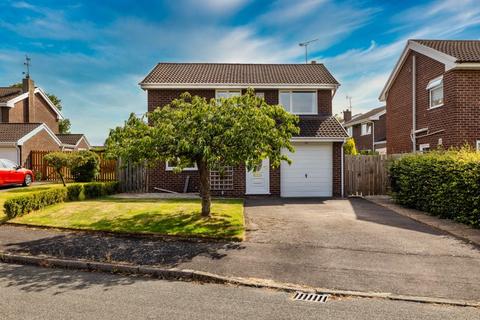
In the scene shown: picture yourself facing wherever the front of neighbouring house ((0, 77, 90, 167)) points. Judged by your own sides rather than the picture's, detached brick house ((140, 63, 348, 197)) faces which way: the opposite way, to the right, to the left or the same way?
the same way

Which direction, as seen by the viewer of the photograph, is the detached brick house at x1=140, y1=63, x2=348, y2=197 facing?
facing the viewer

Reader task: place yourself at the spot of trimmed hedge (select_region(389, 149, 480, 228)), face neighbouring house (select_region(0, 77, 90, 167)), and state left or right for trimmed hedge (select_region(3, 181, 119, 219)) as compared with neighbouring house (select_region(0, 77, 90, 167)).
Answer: left

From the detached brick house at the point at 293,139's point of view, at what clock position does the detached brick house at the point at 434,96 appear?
the detached brick house at the point at 434,96 is roughly at 9 o'clock from the detached brick house at the point at 293,139.

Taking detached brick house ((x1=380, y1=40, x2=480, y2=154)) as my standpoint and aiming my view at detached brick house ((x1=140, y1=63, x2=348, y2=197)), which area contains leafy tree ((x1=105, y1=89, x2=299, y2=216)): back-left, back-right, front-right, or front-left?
front-left

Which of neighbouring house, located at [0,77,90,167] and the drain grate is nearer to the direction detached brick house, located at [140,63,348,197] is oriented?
the drain grate

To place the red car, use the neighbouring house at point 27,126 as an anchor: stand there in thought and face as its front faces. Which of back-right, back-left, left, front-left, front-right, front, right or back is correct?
front-left

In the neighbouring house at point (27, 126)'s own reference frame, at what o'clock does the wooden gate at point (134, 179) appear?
The wooden gate is roughly at 10 o'clock from the neighbouring house.

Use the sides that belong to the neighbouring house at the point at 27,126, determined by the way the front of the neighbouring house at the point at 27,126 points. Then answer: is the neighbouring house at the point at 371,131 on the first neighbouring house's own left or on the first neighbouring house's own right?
on the first neighbouring house's own left

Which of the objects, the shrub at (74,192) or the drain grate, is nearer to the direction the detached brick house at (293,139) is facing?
the drain grate

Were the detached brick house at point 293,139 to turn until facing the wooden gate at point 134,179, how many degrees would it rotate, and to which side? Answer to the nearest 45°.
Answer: approximately 90° to its right

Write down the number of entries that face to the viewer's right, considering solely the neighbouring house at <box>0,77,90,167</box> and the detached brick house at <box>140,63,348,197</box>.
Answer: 0

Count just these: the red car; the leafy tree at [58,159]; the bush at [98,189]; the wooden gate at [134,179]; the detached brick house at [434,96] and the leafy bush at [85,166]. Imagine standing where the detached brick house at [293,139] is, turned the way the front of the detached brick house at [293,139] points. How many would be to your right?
5

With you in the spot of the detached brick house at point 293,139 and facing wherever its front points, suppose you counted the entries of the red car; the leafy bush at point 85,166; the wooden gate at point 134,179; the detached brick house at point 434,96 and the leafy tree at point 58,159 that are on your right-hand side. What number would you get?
4

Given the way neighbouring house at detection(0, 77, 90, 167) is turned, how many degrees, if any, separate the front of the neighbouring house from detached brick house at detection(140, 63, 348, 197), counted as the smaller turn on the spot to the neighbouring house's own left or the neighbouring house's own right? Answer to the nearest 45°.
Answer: approximately 90° to the neighbouring house's own left
